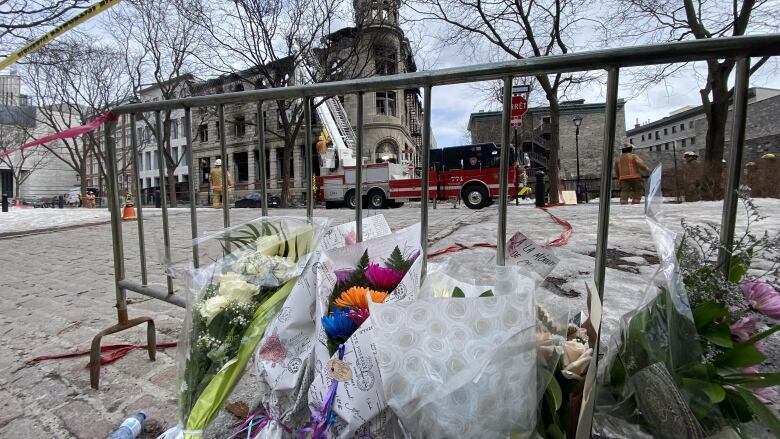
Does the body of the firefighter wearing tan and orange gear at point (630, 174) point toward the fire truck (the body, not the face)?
no

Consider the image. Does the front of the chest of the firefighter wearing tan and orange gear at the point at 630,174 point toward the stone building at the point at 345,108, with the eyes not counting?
no

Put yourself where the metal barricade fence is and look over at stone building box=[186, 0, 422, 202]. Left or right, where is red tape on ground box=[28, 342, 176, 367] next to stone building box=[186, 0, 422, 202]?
left
